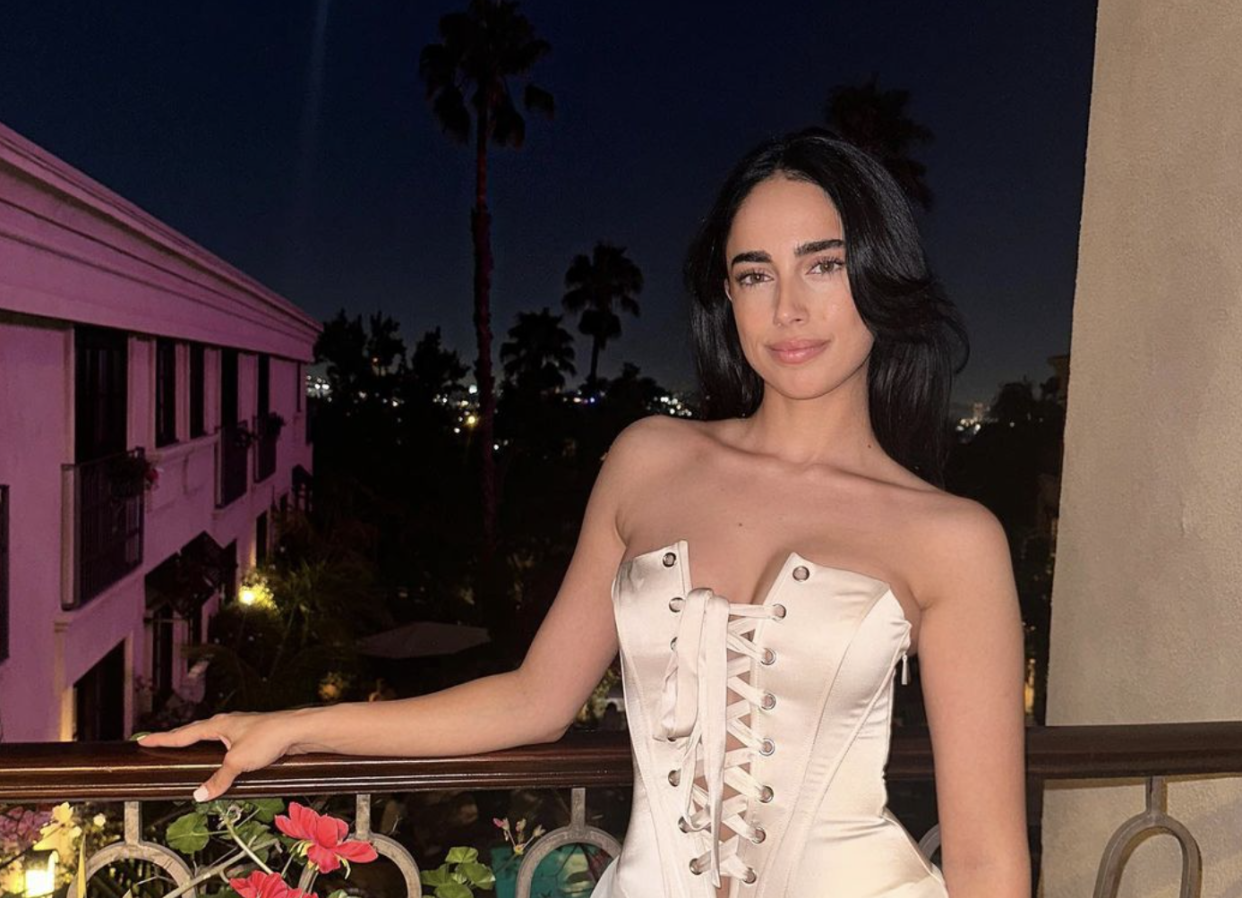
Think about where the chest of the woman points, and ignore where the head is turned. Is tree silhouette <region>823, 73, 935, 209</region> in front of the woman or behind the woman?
behind

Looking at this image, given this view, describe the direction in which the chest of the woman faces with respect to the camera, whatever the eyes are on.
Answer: toward the camera

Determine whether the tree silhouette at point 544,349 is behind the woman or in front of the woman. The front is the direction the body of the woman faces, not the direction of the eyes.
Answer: behind

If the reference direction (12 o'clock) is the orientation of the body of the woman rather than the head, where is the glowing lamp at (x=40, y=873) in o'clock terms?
The glowing lamp is roughly at 3 o'clock from the woman.

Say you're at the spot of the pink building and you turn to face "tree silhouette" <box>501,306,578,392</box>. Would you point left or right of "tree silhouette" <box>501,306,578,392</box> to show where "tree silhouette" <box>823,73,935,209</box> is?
right

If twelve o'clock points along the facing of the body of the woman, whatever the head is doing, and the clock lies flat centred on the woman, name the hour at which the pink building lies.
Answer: The pink building is roughly at 5 o'clock from the woman.

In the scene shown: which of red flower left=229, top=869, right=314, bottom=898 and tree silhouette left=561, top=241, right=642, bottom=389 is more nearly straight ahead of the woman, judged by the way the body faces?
the red flower

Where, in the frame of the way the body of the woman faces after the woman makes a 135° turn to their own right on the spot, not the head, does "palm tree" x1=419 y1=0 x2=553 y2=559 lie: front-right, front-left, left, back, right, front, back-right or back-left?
front-right

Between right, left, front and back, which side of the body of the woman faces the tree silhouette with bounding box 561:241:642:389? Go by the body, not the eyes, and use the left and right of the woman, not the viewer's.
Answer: back

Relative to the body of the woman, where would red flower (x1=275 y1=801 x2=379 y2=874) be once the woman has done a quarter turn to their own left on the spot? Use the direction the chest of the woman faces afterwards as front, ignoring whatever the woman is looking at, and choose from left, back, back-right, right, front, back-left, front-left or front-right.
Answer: back
